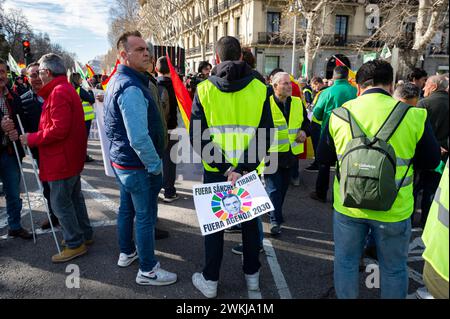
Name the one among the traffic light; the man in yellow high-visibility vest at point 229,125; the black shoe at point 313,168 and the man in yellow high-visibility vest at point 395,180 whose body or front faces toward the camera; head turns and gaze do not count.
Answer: the traffic light

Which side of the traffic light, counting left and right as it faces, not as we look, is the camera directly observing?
front

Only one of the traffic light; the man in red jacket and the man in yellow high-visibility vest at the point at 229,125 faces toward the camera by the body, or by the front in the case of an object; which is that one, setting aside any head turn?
the traffic light

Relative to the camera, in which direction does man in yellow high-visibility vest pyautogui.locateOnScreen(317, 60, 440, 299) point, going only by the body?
away from the camera

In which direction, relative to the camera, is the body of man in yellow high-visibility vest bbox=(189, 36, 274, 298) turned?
away from the camera

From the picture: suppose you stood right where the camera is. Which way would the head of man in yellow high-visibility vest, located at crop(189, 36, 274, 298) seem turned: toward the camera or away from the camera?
away from the camera

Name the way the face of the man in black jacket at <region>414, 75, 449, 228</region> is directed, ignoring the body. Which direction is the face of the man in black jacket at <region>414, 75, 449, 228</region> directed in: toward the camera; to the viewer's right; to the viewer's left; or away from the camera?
to the viewer's left
